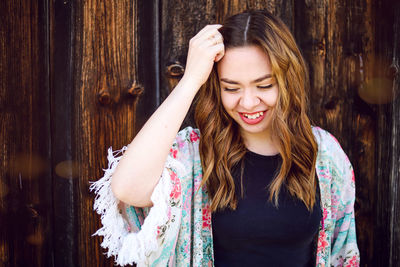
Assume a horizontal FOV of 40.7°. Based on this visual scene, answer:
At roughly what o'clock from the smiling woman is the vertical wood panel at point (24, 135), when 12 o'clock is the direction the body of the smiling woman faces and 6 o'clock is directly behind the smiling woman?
The vertical wood panel is roughly at 3 o'clock from the smiling woman.

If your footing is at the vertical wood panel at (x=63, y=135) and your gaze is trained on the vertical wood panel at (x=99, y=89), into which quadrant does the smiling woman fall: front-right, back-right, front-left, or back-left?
front-right

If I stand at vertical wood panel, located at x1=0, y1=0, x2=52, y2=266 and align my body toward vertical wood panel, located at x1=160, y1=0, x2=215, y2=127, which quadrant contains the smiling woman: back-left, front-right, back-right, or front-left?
front-right

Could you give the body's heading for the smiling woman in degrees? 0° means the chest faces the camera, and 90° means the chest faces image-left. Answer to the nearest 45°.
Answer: approximately 0°

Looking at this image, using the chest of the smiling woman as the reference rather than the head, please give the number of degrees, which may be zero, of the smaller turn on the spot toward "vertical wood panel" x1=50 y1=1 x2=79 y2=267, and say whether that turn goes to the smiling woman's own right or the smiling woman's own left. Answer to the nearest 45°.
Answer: approximately 90° to the smiling woman's own right

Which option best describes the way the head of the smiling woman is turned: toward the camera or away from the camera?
toward the camera

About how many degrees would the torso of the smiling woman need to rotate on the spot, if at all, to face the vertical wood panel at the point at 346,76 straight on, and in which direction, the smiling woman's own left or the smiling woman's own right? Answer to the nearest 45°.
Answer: approximately 135° to the smiling woman's own left

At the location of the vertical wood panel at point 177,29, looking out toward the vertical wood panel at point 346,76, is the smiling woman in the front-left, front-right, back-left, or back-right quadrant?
front-right
